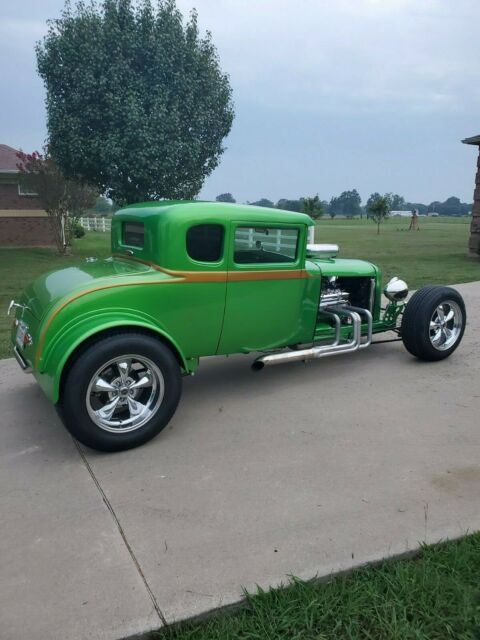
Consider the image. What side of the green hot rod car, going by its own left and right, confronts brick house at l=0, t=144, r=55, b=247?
left

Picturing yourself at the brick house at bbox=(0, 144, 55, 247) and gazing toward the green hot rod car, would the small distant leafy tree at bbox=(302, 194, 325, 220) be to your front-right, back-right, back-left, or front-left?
back-left

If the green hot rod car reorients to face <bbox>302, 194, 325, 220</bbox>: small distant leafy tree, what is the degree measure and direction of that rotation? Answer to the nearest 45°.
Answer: approximately 45° to its left

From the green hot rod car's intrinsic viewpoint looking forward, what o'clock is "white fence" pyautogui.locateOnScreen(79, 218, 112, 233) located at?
The white fence is roughly at 10 o'clock from the green hot rod car.

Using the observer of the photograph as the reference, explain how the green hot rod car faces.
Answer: facing away from the viewer and to the right of the viewer

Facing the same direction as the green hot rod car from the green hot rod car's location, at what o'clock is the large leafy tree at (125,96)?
The large leafy tree is roughly at 10 o'clock from the green hot rod car.
